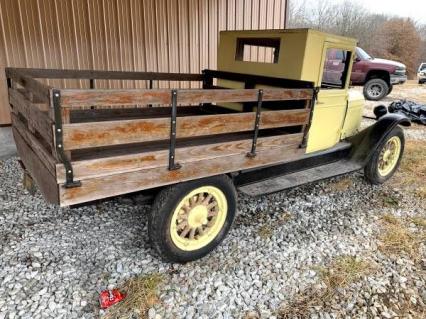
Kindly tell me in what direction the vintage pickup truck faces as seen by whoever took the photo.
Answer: facing away from the viewer and to the right of the viewer

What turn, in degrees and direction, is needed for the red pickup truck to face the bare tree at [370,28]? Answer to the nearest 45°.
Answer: approximately 135° to its left

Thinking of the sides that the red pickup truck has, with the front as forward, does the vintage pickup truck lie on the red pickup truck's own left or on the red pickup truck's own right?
on the red pickup truck's own right

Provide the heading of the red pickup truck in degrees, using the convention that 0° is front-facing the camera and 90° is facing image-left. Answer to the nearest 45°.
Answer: approximately 315°
